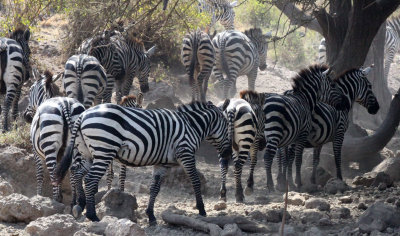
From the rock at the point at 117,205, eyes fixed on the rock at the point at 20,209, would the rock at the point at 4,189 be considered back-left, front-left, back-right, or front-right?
front-right

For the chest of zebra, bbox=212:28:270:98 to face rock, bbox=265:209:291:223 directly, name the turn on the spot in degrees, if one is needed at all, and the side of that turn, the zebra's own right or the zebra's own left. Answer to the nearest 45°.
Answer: approximately 135° to the zebra's own right

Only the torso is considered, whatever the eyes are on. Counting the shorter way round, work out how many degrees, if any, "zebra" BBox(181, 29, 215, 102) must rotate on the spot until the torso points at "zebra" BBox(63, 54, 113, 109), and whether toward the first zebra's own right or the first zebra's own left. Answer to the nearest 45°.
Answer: approximately 135° to the first zebra's own left

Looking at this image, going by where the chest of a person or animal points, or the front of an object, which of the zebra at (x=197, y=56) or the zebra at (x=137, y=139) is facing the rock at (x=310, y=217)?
the zebra at (x=137, y=139)

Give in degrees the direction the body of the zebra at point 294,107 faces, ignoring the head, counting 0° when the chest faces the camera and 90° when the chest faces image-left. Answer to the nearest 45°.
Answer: approximately 225°

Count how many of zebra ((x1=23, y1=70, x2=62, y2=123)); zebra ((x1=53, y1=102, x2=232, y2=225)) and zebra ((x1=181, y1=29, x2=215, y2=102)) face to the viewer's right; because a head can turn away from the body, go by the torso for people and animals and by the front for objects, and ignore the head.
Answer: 1

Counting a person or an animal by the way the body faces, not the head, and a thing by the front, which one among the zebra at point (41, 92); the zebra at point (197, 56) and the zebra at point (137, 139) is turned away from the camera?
the zebra at point (197, 56)

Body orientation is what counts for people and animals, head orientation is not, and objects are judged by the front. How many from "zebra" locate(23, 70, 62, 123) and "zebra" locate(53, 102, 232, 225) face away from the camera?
0

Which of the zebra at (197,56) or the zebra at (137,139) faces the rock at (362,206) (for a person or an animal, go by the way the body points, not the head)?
the zebra at (137,139)

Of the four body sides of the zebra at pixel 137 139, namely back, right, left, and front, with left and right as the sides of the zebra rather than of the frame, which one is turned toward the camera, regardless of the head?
right
